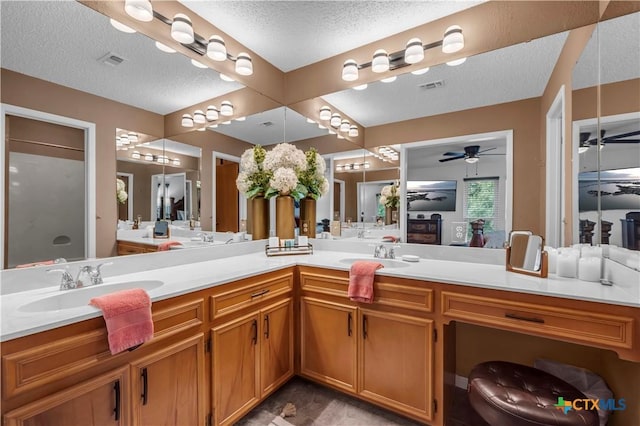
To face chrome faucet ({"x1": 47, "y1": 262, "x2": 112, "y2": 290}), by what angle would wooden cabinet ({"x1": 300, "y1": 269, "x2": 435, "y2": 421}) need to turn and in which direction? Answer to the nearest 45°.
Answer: approximately 45° to its right

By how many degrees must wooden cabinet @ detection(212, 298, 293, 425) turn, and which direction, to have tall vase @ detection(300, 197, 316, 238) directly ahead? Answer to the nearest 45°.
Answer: approximately 90° to its left

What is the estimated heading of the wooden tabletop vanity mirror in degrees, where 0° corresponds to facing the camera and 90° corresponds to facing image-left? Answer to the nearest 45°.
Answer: approximately 45°

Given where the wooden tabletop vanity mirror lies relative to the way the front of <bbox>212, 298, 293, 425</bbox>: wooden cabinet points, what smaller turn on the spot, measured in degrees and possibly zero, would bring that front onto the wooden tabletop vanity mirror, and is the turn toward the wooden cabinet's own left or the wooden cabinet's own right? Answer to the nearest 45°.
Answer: approximately 45° to the wooden cabinet's own left

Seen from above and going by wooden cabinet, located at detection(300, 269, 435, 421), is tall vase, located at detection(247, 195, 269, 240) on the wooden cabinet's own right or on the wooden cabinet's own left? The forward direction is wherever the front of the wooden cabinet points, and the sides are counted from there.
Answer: on the wooden cabinet's own right

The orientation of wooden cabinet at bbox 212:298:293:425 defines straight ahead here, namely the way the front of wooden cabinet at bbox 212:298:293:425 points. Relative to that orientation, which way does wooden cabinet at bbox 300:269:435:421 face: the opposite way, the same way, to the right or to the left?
to the right

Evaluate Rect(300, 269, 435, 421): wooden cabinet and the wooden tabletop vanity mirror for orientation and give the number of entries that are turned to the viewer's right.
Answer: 0

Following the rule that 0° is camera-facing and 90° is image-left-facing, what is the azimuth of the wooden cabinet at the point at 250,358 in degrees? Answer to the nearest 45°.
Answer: approximately 315°

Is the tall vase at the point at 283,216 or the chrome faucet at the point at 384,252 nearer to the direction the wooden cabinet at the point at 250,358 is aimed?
the chrome faucet

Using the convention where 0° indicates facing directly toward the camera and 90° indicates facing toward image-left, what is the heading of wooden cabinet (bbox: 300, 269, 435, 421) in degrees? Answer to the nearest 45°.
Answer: approximately 45°

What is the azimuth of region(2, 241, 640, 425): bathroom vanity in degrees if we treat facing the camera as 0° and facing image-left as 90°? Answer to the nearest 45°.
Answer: approximately 0°

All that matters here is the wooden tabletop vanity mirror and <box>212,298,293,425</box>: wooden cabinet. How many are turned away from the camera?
0
